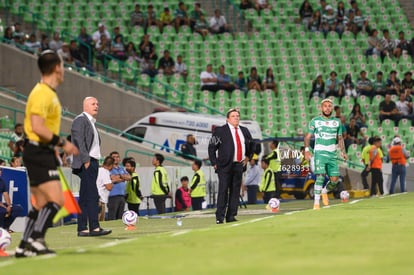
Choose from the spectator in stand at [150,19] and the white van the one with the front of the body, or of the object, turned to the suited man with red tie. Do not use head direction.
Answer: the spectator in stand

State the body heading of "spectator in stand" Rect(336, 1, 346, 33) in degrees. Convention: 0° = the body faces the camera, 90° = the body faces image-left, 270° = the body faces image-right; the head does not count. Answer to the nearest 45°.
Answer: approximately 0°

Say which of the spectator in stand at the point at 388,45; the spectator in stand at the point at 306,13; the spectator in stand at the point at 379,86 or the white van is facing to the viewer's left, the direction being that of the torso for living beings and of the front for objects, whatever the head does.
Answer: the white van

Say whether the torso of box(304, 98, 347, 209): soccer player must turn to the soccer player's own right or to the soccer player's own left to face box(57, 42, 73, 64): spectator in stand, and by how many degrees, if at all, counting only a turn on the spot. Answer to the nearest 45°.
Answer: approximately 135° to the soccer player's own right

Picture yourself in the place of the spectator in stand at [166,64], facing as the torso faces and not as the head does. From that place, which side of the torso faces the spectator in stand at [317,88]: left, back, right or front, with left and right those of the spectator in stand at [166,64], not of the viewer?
left

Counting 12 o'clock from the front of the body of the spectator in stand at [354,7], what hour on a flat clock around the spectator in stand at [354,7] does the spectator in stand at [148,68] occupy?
the spectator in stand at [148,68] is roughly at 2 o'clock from the spectator in stand at [354,7].

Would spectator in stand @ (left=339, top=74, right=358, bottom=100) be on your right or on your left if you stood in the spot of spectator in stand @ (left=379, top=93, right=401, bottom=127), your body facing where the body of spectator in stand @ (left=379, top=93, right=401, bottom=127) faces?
on your right

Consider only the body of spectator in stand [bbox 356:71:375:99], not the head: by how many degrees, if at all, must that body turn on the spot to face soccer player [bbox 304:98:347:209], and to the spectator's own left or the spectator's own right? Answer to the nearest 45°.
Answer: approximately 45° to the spectator's own right
